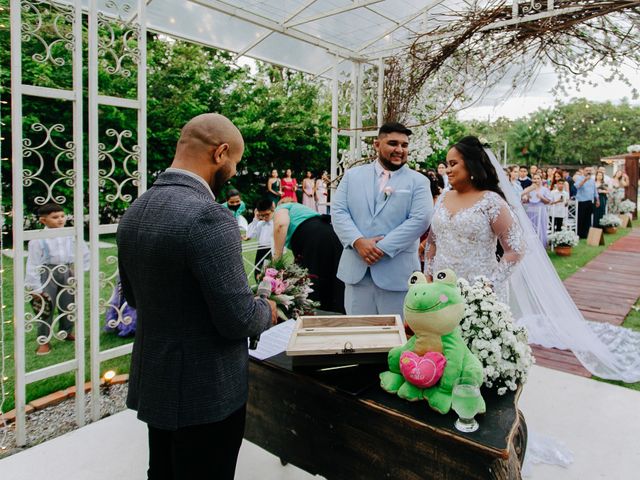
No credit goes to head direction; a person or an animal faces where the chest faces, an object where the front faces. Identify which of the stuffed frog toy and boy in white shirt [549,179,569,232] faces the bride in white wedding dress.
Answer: the boy in white shirt

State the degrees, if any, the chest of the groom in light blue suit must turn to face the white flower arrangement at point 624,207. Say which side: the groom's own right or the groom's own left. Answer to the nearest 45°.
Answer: approximately 135° to the groom's own left

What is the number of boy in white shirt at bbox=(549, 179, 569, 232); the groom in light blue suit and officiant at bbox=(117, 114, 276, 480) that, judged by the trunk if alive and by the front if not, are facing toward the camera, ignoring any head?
2

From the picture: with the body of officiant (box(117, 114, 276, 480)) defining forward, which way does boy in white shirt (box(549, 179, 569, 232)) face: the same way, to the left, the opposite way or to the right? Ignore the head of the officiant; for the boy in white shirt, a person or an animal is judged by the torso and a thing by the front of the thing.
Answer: the opposite way

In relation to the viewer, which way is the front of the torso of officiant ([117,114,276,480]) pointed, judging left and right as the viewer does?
facing away from the viewer and to the right of the viewer

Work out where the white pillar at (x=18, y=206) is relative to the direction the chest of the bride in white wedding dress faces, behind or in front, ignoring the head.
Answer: in front

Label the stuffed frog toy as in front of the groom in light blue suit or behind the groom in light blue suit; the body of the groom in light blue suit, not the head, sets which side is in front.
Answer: in front

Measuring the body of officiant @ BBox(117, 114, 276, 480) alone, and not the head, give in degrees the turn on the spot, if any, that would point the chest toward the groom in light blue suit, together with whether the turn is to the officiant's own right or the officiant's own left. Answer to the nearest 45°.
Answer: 0° — they already face them

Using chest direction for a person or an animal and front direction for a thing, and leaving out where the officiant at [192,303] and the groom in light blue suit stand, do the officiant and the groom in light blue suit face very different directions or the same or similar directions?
very different directions

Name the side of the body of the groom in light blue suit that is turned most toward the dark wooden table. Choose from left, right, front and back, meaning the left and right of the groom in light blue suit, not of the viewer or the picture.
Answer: front

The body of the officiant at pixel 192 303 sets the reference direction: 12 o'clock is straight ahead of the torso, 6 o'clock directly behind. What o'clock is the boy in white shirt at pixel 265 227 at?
The boy in white shirt is roughly at 11 o'clock from the officiant.

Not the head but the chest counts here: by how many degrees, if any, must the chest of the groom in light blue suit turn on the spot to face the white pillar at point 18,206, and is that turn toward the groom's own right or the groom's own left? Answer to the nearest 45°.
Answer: approximately 90° to the groom's own right
